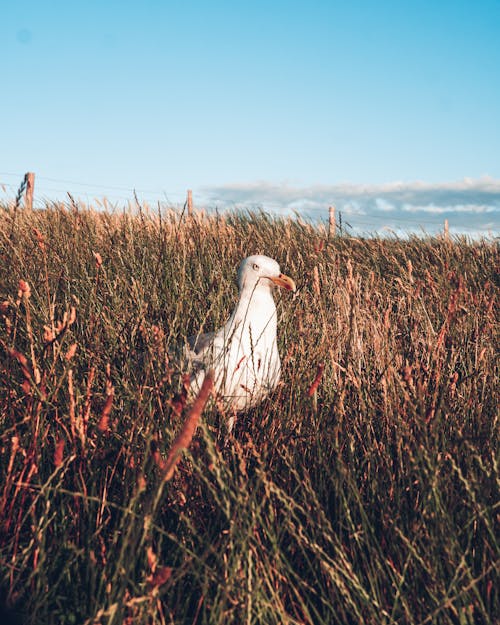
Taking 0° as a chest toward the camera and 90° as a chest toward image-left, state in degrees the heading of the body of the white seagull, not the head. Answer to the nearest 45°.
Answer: approximately 315°
